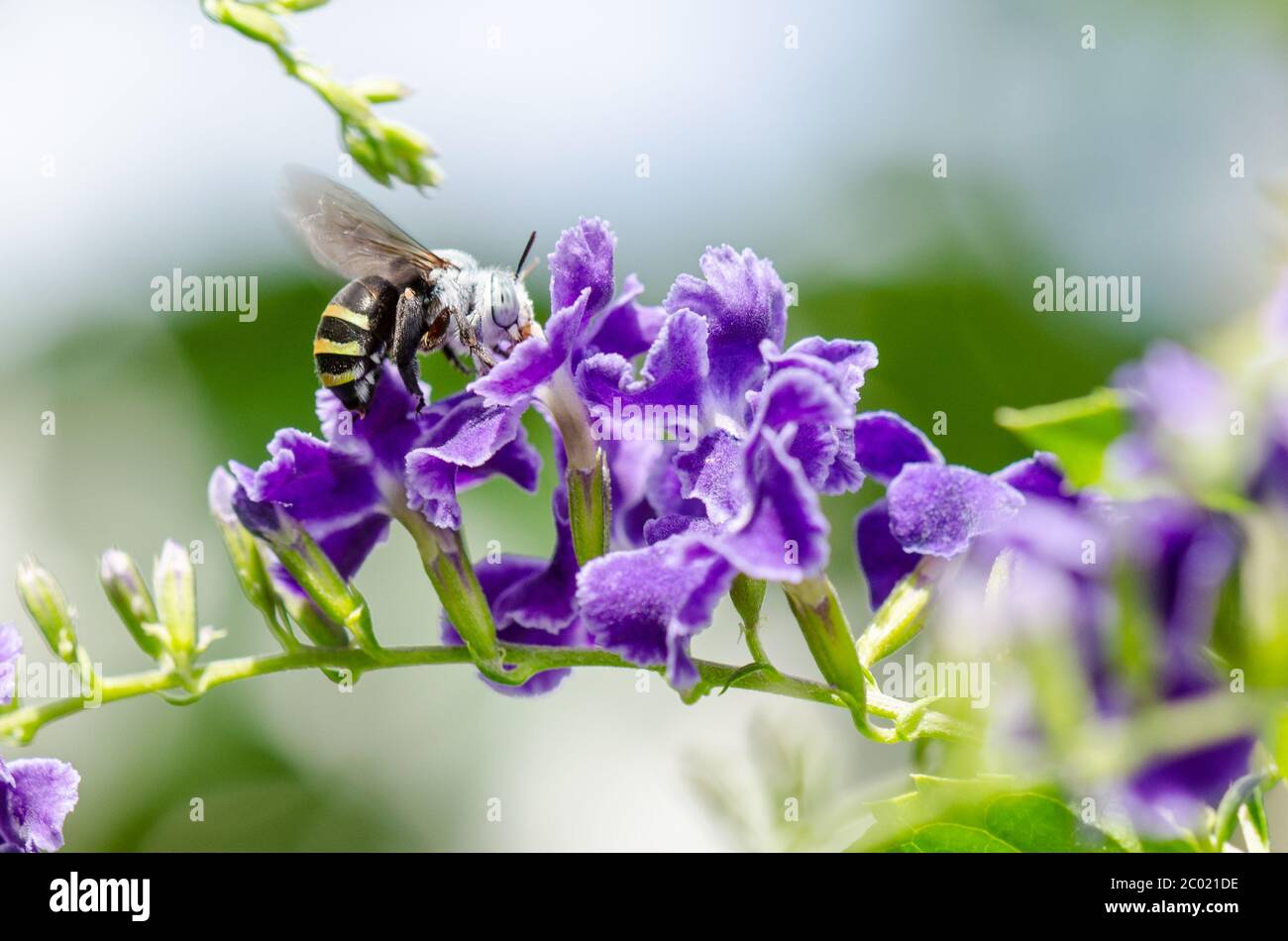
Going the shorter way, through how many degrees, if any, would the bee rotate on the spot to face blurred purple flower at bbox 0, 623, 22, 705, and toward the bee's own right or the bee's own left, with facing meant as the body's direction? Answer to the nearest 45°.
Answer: approximately 135° to the bee's own right

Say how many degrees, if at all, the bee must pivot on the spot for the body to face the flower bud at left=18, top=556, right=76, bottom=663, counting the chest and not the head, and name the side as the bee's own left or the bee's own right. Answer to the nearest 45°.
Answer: approximately 135° to the bee's own right

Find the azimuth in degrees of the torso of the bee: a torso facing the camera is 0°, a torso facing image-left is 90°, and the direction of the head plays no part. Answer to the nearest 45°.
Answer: approximately 270°

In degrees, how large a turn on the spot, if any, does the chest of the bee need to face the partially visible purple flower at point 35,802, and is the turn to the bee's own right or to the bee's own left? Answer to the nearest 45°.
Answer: approximately 135° to the bee's own right

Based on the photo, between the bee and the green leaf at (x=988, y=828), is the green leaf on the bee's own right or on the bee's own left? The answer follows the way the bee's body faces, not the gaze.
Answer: on the bee's own right

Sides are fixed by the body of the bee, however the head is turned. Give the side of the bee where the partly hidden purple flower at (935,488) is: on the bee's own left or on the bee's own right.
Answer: on the bee's own right

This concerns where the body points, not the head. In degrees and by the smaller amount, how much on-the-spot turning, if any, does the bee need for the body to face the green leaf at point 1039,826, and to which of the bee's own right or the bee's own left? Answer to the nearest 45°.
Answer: approximately 45° to the bee's own right
